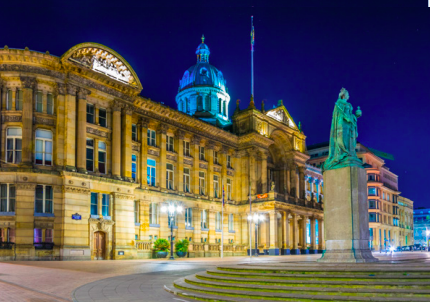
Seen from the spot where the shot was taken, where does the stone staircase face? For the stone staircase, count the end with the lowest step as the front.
facing the viewer
